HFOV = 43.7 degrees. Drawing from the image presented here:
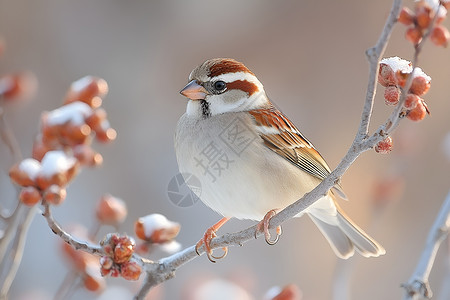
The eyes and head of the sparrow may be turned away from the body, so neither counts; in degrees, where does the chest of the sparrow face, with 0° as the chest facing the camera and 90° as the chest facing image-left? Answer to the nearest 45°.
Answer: approximately 45°

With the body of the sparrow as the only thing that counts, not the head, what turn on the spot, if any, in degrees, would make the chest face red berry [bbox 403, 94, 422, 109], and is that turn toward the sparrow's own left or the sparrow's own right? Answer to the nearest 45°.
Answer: approximately 90° to the sparrow's own left

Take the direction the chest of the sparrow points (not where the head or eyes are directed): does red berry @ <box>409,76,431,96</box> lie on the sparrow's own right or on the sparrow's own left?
on the sparrow's own left

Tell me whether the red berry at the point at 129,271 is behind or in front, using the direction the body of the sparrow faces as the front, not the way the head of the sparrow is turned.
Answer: in front
